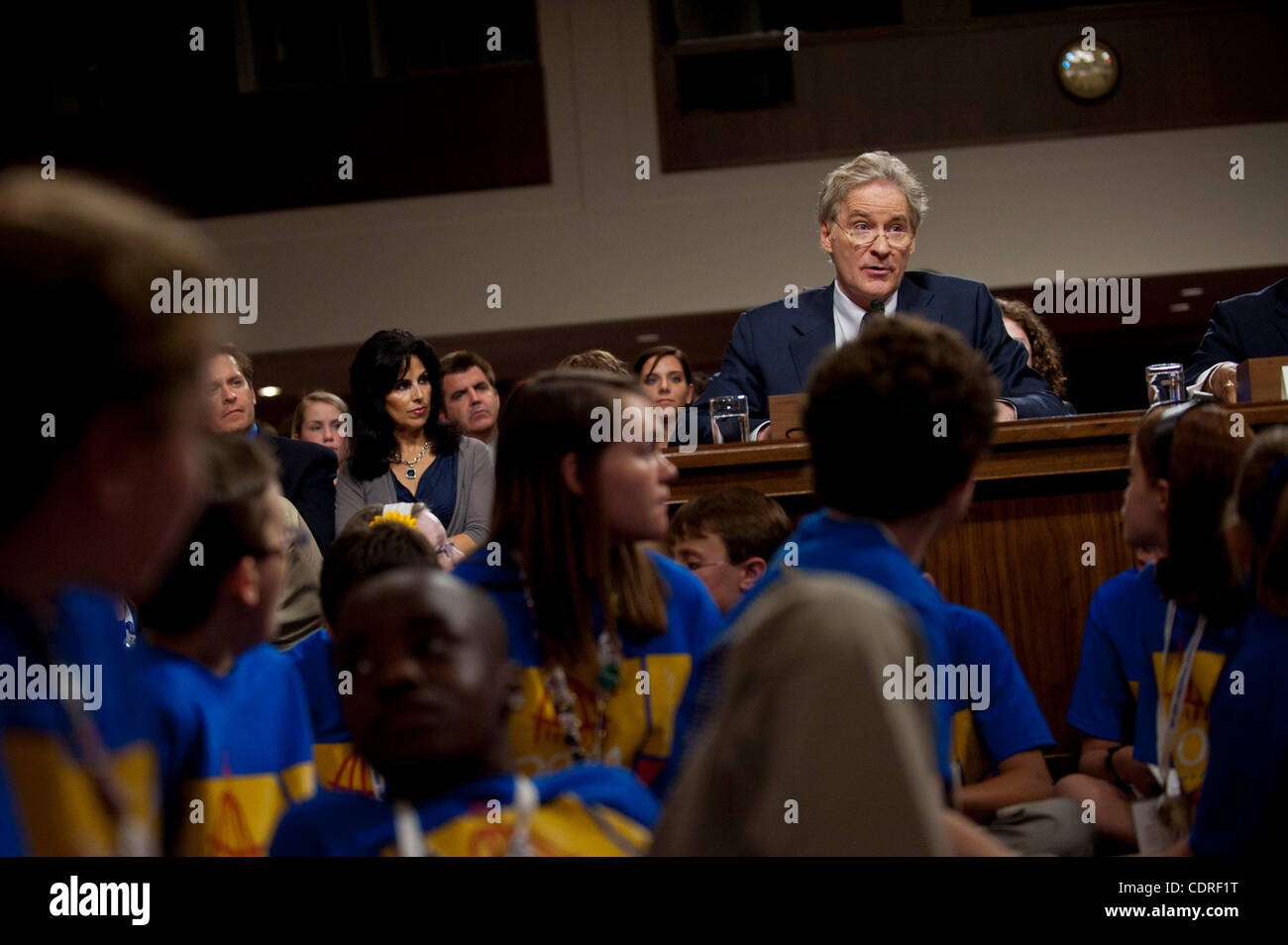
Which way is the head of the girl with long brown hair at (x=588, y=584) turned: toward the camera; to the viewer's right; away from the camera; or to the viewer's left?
to the viewer's right

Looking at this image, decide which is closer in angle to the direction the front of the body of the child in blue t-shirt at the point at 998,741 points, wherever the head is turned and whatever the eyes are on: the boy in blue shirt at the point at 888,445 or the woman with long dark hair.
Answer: the boy in blue shirt

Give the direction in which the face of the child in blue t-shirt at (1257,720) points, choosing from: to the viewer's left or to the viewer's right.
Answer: to the viewer's left

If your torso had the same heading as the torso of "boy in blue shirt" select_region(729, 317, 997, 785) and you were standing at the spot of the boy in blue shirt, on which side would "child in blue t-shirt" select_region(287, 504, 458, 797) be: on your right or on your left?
on your left

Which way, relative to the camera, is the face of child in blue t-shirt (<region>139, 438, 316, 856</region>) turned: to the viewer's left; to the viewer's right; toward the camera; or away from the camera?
to the viewer's right
